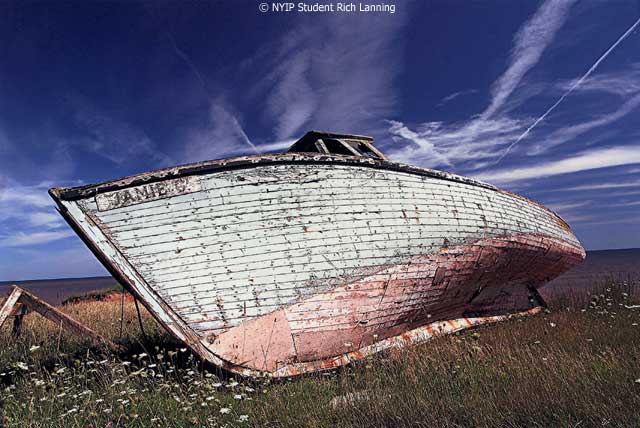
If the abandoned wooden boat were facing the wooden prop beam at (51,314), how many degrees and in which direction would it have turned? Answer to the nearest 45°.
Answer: approximately 45° to its right

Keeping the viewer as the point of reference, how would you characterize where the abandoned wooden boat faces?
facing the viewer and to the left of the viewer

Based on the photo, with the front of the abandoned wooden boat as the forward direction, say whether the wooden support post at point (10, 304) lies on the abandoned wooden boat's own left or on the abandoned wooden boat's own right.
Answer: on the abandoned wooden boat's own right
